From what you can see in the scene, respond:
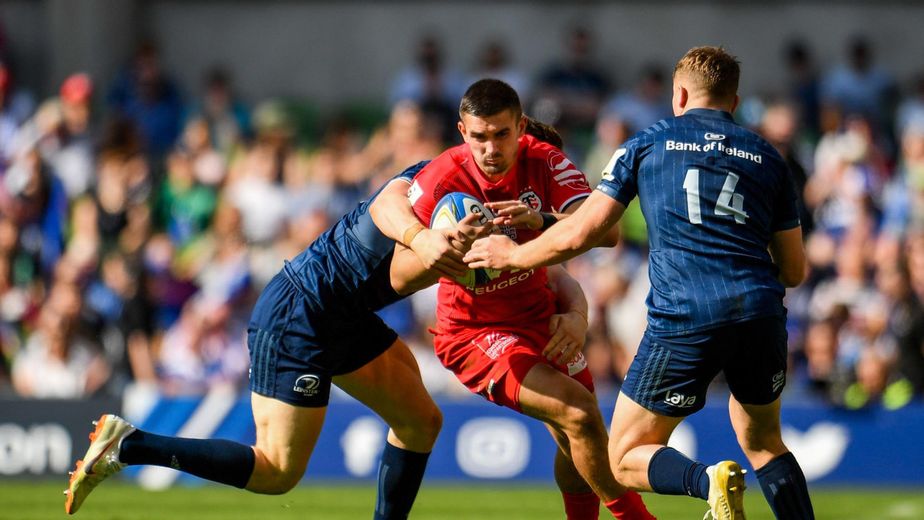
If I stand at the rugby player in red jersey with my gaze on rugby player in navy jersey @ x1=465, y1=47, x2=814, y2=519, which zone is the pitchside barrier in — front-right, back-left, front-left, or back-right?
back-left

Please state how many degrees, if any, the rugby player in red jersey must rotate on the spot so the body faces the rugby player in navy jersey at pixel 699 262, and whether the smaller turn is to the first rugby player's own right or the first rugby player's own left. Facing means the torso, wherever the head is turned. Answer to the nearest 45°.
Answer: approximately 45° to the first rugby player's own left

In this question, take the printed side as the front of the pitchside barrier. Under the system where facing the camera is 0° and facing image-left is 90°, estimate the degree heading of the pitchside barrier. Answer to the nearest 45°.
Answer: approximately 0°

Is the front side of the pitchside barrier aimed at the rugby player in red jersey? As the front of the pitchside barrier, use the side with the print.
yes

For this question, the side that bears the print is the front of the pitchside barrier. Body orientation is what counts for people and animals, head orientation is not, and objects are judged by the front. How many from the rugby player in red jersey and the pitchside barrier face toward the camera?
2

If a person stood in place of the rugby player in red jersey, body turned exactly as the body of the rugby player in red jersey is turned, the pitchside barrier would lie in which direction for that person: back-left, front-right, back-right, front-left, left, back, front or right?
back

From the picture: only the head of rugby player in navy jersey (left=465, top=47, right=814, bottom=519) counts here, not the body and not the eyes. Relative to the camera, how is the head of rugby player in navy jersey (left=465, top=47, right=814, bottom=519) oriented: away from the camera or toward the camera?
away from the camera
